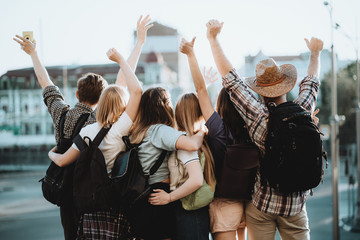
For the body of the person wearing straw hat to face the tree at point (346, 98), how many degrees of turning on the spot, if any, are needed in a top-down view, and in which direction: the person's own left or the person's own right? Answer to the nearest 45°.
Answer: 0° — they already face it

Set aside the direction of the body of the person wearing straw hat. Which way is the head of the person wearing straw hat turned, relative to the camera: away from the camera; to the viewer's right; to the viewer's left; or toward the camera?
away from the camera

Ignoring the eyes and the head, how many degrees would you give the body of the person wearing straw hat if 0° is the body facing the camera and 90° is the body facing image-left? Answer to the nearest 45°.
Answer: approximately 180°
